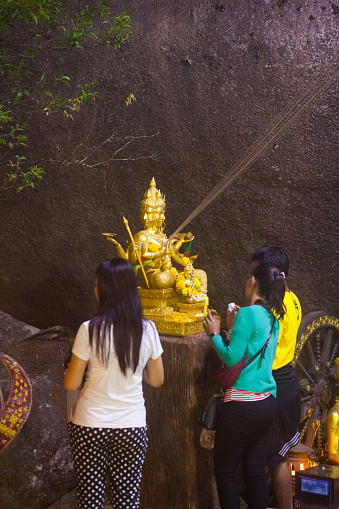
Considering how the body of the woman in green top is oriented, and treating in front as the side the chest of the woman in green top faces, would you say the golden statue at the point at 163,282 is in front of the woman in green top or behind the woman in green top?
in front

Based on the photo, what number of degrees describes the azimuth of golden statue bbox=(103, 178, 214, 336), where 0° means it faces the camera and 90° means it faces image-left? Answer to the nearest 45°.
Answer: approximately 315°

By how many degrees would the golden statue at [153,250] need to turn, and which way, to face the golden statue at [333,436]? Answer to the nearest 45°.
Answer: approximately 45° to its left

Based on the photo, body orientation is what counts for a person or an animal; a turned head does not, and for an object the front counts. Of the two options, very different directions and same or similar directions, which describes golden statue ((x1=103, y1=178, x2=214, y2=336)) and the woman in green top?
very different directions

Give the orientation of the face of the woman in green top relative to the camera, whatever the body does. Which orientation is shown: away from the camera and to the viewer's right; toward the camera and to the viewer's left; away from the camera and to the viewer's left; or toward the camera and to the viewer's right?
away from the camera and to the viewer's left

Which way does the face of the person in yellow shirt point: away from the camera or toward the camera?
away from the camera

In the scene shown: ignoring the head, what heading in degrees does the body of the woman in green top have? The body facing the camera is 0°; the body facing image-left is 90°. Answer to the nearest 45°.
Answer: approximately 135°

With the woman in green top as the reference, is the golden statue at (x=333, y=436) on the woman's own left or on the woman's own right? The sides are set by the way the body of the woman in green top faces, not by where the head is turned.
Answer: on the woman's own right

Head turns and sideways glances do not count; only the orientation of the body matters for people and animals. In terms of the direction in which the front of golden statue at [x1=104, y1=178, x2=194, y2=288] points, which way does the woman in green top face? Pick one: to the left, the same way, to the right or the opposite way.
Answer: the opposite way
